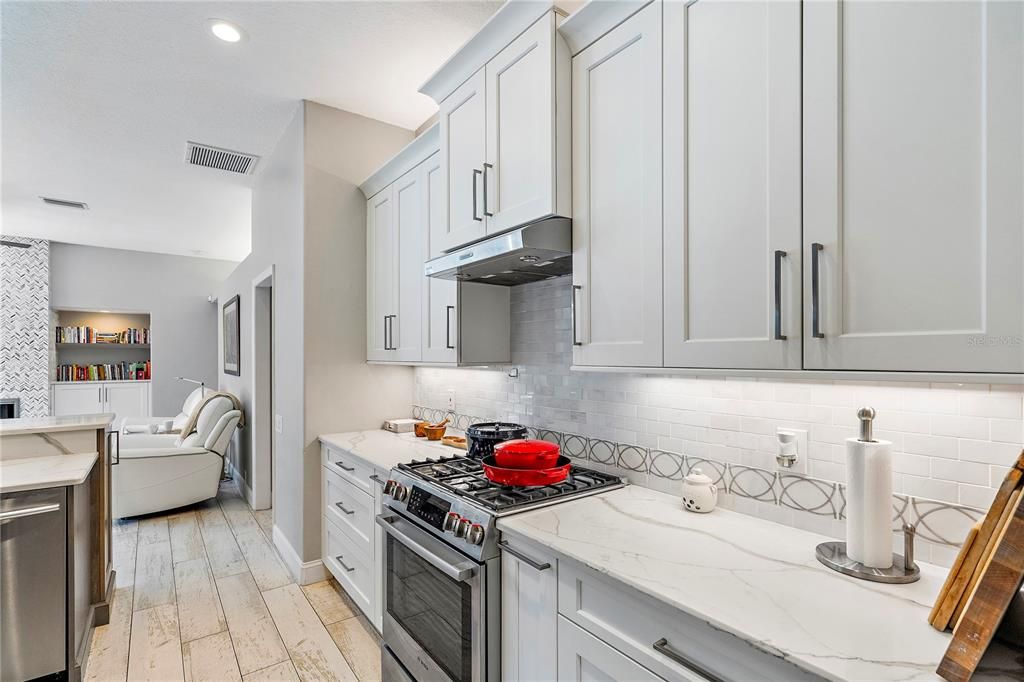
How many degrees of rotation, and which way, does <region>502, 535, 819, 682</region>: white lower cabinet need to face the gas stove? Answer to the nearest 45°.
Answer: approximately 90° to its right

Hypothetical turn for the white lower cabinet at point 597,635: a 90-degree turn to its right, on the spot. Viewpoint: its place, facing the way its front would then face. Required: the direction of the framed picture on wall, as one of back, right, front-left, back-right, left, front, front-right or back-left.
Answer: front

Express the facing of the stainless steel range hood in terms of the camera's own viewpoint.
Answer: facing the viewer and to the left of the viewer

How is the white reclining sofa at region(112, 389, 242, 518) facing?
to the viewer's left

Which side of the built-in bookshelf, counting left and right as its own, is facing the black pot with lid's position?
front

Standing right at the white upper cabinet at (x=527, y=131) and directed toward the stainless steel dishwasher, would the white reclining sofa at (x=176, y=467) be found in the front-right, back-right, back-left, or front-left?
front-right

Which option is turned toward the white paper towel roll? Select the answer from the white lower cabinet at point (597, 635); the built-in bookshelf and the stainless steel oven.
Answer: the built-in bookshelf

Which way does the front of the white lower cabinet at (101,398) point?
toward the camera

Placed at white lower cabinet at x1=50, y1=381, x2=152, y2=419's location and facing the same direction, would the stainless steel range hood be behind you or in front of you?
in front

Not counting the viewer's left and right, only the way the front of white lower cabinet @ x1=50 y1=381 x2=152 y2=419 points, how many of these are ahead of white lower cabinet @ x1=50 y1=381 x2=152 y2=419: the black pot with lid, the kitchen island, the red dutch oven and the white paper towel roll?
4

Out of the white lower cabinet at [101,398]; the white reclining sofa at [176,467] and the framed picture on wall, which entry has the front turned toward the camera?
the white lower cabinet

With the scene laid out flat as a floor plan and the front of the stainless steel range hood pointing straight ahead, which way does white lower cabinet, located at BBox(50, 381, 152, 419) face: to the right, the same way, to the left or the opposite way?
to the left

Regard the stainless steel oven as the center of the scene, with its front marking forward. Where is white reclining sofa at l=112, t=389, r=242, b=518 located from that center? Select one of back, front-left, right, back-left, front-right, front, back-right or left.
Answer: right

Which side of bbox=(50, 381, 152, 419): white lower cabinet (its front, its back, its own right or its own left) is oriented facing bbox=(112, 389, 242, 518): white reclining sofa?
front

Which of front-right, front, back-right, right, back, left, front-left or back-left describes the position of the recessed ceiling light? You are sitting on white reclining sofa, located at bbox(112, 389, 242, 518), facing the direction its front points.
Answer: left

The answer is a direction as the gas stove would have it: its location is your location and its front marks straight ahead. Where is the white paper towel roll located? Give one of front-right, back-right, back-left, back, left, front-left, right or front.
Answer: left
